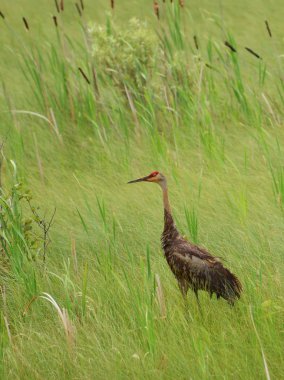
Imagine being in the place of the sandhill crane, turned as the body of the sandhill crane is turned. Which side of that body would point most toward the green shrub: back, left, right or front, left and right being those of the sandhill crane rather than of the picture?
right

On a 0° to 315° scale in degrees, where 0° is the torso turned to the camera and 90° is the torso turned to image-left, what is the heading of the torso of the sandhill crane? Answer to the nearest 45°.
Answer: approximately 90°
